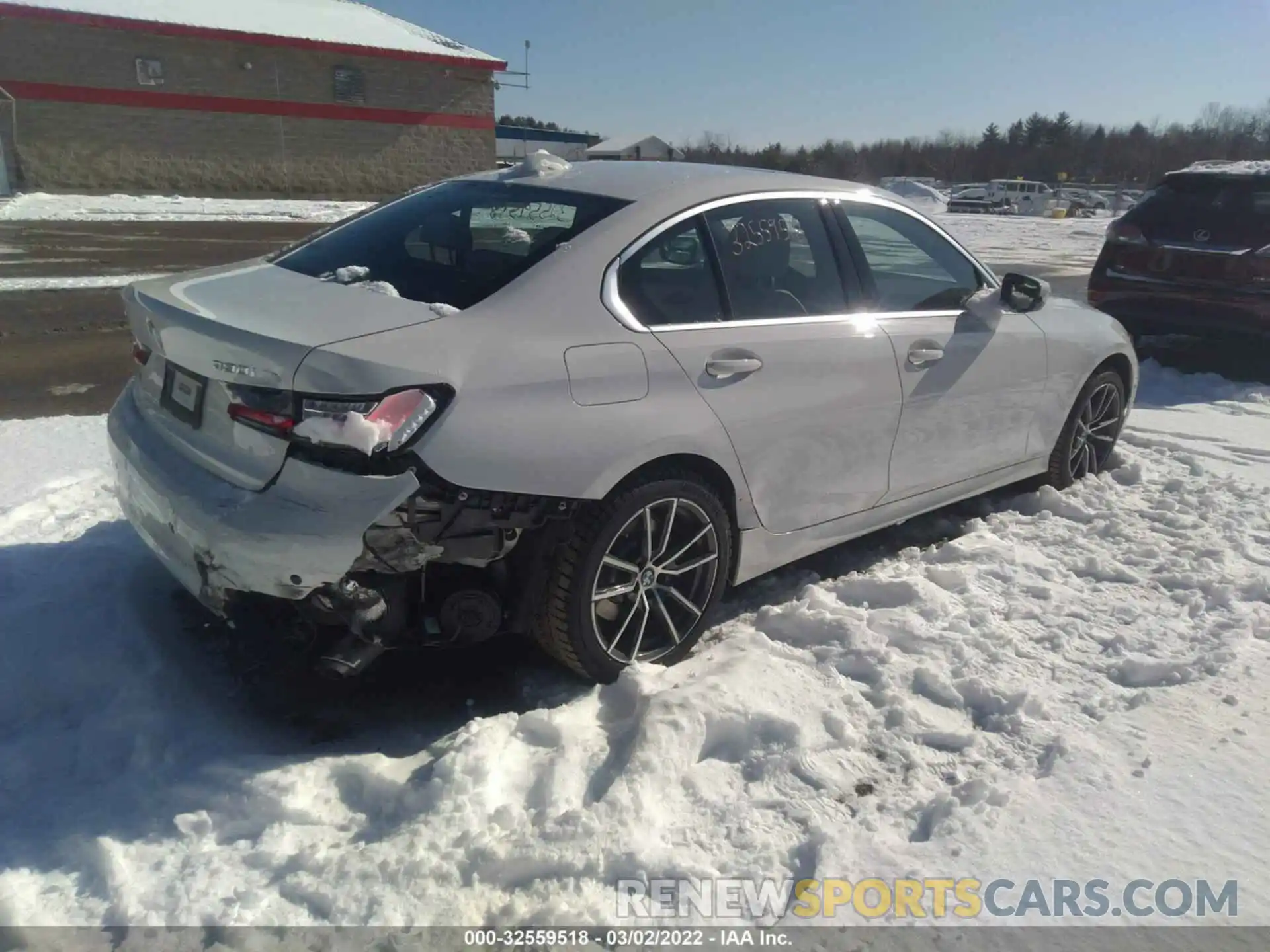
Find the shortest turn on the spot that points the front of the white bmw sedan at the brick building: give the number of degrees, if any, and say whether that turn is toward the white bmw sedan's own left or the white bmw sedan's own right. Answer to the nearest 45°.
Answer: approximately 90° to the white bmw sedan's own left

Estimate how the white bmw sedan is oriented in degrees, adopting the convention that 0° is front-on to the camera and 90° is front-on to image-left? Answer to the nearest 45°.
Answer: approximately 225°

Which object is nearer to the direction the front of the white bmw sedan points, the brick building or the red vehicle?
the red vehicle

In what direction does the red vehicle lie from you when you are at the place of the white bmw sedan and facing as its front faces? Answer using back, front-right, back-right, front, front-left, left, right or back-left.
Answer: front
